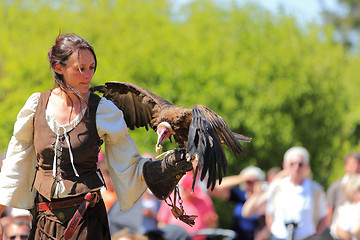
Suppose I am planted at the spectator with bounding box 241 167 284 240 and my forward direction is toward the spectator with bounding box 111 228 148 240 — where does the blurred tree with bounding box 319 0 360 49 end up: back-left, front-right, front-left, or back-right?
back-right

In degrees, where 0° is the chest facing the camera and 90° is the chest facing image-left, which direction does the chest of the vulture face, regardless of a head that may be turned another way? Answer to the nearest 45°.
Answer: approximately 45°

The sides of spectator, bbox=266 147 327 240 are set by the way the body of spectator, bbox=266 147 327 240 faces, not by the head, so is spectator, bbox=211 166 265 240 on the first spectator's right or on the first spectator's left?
on the first spectator's right

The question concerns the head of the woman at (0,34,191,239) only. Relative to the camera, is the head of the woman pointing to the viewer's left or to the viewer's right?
to the viewer's right

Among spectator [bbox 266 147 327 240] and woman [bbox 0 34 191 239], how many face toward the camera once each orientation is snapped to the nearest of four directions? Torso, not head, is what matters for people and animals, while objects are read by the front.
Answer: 2

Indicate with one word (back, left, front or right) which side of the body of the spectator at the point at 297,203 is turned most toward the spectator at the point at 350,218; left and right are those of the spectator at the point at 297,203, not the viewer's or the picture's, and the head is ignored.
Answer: left

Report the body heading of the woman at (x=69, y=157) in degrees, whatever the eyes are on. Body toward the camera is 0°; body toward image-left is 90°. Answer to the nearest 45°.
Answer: approximately 0°
